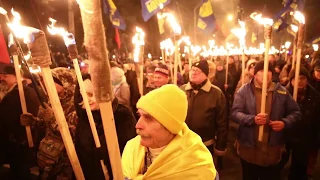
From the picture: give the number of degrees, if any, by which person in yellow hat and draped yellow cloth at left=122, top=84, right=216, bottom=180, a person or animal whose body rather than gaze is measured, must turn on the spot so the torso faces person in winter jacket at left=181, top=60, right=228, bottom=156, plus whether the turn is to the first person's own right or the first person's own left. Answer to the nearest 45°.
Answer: approximately 135° to the first person's own right

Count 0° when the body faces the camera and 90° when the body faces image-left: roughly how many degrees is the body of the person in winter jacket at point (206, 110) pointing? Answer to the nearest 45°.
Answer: approximately 45°

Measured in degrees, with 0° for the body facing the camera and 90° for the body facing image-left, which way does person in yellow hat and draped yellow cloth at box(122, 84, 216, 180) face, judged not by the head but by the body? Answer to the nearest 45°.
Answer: approximately 45°

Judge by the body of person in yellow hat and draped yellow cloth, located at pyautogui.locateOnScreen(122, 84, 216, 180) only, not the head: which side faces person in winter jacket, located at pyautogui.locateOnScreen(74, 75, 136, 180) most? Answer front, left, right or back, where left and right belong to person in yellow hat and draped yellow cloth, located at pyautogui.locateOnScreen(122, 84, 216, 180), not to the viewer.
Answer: right

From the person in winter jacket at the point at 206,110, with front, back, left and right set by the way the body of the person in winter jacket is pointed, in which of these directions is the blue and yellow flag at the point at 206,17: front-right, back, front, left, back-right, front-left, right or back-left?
back-right

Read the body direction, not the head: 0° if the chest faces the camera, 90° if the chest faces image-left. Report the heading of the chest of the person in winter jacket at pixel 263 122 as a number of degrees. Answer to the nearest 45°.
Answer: approximately 0°
